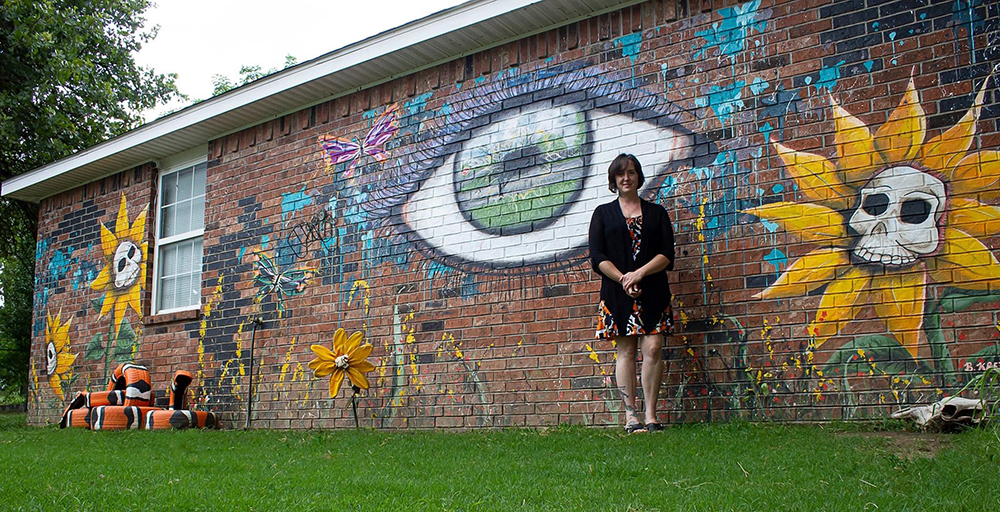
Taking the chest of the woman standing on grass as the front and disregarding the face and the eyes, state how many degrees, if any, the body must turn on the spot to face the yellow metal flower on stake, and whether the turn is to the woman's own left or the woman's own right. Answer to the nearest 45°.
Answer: approximately 135° to the woman's own right

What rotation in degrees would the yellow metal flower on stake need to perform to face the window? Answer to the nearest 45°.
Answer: approximately 135° to its right

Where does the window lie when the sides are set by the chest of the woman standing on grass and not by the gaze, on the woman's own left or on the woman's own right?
on the woman's own right

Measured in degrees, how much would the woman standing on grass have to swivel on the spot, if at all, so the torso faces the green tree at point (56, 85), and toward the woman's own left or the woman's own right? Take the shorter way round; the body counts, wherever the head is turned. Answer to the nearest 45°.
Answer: approximately 135° to the woman's own right

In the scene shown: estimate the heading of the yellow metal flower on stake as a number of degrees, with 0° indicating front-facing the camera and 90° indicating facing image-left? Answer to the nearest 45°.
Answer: approximately 0°

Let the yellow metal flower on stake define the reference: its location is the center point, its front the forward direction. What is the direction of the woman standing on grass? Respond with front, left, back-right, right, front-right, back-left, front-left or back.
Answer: front-left

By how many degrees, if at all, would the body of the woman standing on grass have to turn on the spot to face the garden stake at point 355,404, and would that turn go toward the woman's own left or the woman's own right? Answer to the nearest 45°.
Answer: approximately 135° to the woman's own right

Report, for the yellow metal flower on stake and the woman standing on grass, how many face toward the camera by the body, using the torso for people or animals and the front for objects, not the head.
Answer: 2
